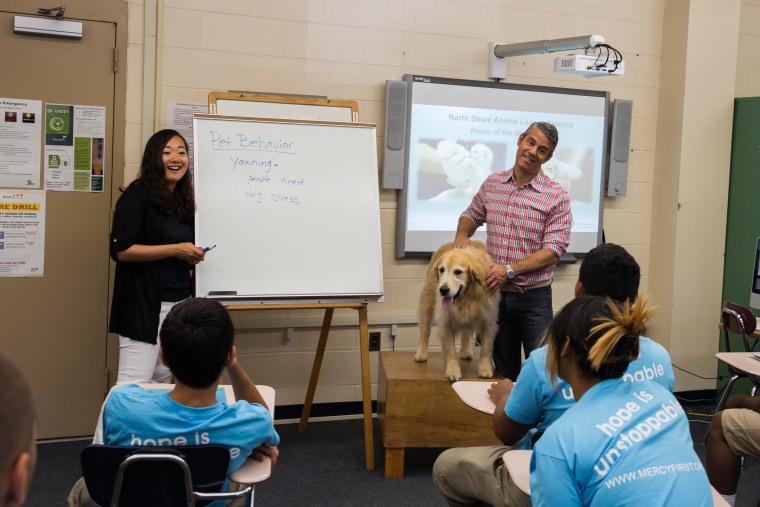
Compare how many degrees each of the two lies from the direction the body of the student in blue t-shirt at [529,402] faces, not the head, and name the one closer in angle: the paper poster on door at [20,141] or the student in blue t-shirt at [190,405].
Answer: the paper poster on door

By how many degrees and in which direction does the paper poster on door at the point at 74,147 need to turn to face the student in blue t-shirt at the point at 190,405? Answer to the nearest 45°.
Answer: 0° — it already faces them

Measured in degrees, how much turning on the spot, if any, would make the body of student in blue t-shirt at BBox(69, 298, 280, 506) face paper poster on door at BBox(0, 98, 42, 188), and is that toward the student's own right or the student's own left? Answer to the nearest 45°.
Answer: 0° — they already face it

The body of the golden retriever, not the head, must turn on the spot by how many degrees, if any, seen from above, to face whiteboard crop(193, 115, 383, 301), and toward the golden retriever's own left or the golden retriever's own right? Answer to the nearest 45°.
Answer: approximately 90° to the golden retriever's own right

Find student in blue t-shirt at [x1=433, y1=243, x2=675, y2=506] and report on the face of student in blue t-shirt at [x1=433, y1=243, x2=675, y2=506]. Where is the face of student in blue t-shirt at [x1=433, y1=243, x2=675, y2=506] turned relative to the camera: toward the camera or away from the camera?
away from the camera

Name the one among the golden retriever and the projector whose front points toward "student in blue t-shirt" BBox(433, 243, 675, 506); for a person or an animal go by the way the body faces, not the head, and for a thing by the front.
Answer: the golden retriever

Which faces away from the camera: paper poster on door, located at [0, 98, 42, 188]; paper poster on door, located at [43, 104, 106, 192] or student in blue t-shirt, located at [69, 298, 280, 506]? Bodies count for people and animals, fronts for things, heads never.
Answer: the student in blue t-shirt

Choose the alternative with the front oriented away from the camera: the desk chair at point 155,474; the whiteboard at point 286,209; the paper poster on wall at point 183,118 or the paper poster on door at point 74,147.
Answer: the desk chair

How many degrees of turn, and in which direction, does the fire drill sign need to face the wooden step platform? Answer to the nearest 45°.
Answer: approximately 45° to its left

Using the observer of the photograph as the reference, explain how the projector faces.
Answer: facing away from the viewer and to the left of the viewer

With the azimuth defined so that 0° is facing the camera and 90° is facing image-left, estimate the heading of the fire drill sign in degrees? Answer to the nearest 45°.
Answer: approximately 0°

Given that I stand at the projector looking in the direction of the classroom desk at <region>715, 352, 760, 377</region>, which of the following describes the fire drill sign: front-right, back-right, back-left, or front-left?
back-right

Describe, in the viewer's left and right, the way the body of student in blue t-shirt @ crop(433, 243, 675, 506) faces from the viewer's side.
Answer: facing away from the viewer and to the left of the viewer
